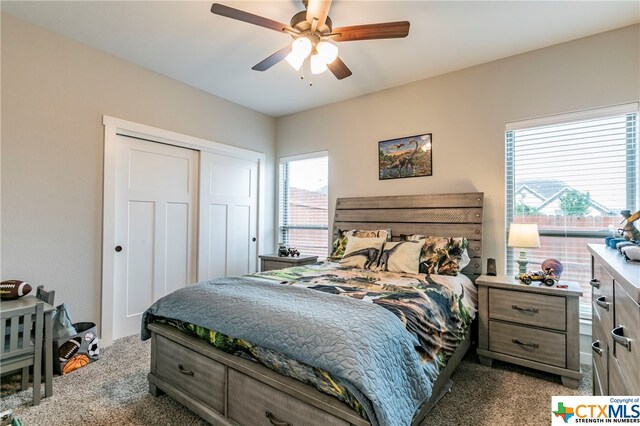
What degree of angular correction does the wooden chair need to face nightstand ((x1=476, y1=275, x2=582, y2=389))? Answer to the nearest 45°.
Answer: approximately 180°

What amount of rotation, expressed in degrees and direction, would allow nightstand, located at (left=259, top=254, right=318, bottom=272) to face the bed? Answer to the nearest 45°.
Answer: approximately 45° to its left

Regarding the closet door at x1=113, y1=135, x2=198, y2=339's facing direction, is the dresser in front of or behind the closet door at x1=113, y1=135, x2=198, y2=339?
in front

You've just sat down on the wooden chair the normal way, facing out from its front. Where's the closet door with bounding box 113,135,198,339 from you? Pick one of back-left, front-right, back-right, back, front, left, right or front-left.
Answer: right

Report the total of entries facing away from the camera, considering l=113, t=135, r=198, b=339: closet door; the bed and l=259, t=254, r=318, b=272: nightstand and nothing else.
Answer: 0

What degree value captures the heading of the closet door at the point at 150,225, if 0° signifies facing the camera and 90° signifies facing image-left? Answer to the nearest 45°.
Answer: approximately 315°

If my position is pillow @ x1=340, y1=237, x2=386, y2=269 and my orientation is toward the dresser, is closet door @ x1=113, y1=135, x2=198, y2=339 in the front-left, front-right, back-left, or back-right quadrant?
back-right

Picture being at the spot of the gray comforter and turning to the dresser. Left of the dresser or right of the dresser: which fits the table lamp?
left

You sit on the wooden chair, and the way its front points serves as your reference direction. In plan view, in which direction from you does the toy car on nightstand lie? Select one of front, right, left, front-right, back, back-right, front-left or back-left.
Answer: back

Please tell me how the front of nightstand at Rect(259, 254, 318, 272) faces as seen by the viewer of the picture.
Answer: facing the viewer and to the left of the viewer

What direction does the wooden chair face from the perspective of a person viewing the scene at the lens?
facing away from the viewer and to the left of the viewer

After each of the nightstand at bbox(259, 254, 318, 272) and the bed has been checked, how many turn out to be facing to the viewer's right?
0

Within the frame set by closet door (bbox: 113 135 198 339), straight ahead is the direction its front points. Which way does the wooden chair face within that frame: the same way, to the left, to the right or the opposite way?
the opposite way

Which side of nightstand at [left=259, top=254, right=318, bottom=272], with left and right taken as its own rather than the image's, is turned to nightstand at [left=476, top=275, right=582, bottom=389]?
left

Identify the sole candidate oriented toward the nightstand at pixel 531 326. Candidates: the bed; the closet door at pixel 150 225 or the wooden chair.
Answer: the closet door

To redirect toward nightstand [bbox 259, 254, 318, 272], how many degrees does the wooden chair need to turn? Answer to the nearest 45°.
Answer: approximately 135° to its right

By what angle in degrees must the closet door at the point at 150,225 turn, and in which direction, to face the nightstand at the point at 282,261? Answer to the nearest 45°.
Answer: approximately 45° to its left

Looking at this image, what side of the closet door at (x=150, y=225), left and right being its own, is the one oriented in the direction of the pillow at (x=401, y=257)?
front
